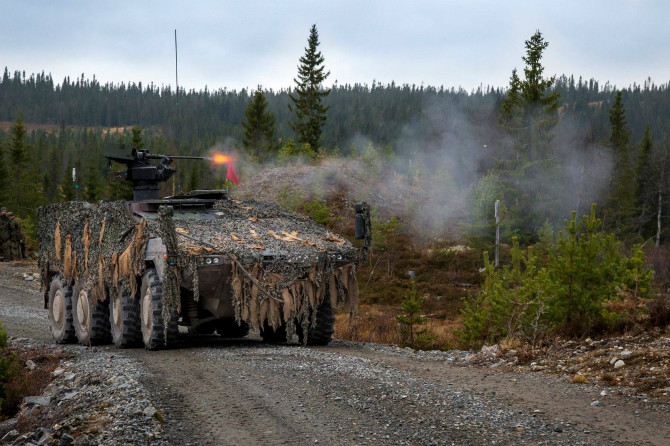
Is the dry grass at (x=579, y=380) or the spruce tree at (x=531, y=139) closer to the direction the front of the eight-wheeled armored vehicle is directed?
the dry grass

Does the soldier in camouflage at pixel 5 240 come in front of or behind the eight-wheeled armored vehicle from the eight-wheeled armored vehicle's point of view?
behind

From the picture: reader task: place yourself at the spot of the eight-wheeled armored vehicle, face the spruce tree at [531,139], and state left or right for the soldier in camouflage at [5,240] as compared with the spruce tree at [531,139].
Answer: left

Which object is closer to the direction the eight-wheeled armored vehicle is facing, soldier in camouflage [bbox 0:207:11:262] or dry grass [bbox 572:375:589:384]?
the dry grass

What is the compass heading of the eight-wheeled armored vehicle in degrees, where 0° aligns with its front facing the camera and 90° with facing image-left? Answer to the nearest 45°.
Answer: approximately 315°

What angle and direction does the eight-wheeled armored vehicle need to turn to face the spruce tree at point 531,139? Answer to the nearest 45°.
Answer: approximately 90° to its left

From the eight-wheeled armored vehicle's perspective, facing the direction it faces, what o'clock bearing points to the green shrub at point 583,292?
The green shrub is roughly at 11 o'clock from the eight-wheeled armored vehicle.
